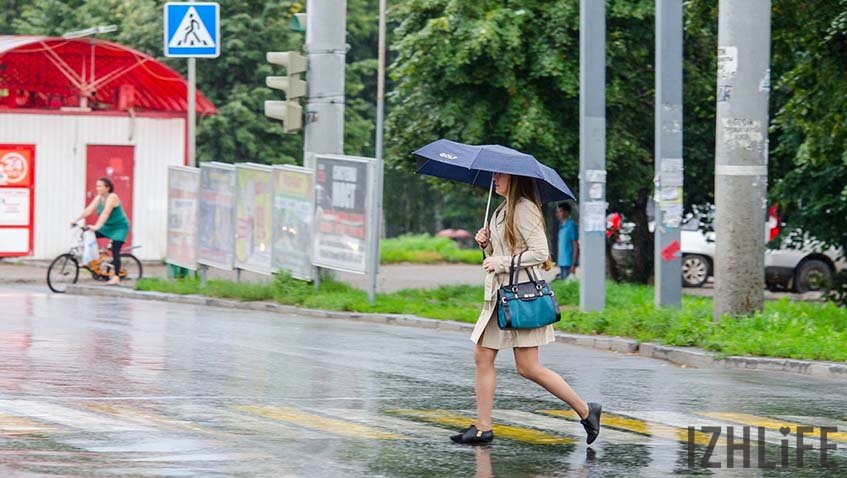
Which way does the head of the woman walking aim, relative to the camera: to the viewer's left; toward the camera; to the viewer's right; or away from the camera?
to the viewer's left

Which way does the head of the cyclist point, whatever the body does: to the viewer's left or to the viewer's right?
to the viewer's left

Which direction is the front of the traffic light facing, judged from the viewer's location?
facing to the left of the viewer

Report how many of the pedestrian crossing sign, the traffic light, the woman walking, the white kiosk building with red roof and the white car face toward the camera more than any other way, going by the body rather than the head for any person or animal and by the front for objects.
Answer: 2

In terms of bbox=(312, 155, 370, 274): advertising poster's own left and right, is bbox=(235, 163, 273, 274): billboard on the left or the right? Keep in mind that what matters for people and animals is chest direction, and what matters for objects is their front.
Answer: on its right

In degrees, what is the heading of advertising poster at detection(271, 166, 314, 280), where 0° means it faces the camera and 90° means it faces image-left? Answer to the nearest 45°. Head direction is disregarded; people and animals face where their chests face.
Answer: approximately 45°

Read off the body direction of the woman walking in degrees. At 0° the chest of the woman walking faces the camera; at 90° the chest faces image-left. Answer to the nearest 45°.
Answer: approximately 90°

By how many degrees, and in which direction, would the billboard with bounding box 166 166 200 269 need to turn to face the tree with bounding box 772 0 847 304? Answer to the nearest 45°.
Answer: approximately 90° to its left

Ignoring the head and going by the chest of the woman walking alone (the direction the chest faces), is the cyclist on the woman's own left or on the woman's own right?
on the woman's own right
